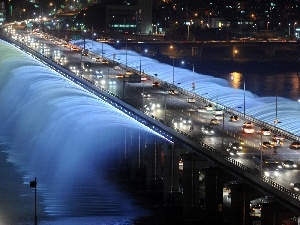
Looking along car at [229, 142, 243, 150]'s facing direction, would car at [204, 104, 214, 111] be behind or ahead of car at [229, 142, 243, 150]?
behind

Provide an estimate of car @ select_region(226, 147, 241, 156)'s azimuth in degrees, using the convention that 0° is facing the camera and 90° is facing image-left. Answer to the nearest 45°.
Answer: approximately 315°

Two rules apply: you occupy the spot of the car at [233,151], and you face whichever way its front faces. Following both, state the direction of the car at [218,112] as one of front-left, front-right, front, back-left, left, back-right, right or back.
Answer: back-left

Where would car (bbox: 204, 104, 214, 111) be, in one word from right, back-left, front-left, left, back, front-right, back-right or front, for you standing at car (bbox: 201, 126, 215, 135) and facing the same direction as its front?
back-left

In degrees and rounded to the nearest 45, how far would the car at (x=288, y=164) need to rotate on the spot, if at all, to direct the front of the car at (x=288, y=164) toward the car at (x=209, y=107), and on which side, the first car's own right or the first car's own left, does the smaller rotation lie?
approximately 135° to the first car's own left
